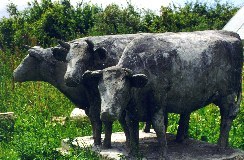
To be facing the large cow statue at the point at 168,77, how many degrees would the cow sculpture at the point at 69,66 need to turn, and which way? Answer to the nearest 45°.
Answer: approximately 135° to its left

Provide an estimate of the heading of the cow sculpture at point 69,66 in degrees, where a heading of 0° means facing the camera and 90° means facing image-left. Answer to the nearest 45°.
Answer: approximately 90°
